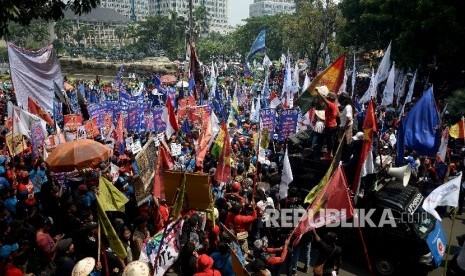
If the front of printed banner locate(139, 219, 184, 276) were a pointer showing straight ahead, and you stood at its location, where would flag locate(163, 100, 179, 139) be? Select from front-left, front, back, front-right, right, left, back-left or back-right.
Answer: back

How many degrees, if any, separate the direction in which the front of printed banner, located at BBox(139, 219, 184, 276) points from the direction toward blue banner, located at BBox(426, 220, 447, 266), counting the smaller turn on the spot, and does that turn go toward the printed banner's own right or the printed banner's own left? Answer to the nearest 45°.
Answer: approximately 90° to the printed banner's own left

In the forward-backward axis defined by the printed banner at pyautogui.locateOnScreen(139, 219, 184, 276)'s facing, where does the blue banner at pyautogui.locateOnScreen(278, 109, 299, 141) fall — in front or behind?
behind

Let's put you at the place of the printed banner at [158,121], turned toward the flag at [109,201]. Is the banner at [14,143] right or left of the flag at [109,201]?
right

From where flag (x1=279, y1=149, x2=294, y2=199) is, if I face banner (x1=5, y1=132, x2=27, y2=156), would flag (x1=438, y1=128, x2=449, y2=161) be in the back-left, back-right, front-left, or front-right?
back-right

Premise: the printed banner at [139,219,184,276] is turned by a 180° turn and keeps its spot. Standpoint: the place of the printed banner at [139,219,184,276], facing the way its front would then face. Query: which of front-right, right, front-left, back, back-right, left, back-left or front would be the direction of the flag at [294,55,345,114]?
front-right

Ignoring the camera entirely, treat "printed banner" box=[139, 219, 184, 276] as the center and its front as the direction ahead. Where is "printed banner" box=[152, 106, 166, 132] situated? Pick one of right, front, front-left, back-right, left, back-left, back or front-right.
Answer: back

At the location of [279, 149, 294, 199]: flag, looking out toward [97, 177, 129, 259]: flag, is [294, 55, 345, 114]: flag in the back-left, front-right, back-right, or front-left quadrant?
back-right

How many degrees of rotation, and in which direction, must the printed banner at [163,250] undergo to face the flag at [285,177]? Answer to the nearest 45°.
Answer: approximately 135° to its left

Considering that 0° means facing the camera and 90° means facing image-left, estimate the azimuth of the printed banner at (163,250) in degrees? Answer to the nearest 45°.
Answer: approximately 0°
